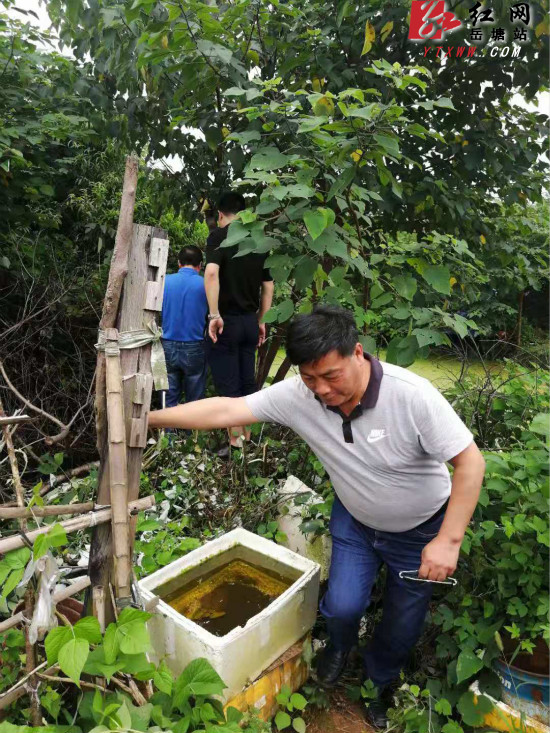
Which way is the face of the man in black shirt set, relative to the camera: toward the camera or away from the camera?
away from the camera

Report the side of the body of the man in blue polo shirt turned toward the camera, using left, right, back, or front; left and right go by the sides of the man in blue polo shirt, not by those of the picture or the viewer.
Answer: back

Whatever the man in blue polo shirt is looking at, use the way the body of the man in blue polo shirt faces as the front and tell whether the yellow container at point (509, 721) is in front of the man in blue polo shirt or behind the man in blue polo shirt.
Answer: behind

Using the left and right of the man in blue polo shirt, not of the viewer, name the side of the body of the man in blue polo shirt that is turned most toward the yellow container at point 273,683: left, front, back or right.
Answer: back

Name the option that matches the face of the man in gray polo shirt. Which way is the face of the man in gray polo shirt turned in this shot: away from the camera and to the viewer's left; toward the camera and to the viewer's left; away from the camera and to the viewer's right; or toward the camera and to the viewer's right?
toward the camera and to the viewer's left

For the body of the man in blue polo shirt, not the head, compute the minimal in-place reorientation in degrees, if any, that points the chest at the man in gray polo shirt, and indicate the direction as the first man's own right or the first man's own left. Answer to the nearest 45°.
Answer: approximately 180°

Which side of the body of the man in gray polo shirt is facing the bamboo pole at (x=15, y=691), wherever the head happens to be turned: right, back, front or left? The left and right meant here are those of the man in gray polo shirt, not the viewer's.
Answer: front

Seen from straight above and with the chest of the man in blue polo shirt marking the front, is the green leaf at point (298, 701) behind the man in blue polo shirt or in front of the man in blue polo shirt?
behind

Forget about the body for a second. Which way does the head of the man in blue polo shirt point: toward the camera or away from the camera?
away from the camera

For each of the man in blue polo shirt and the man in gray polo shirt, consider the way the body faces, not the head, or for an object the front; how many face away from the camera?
1

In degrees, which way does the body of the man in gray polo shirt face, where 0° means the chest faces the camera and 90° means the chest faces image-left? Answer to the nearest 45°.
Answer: approximately 45°

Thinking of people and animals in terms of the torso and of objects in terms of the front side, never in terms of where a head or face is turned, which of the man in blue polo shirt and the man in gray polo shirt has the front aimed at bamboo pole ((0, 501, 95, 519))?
the man in gray polo shirt
